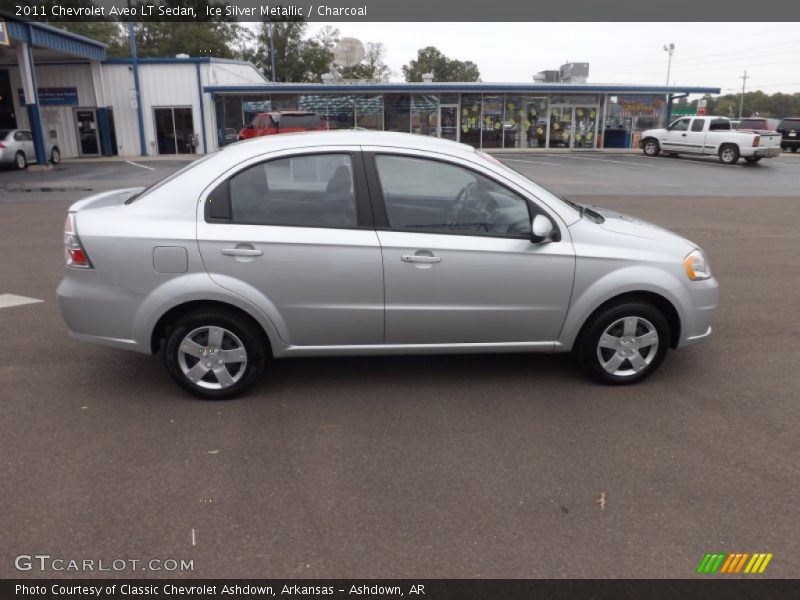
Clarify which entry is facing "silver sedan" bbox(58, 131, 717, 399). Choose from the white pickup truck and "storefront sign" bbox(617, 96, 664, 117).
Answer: the storefront sign

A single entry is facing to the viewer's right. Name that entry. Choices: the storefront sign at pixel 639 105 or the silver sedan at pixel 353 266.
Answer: the silver sedan

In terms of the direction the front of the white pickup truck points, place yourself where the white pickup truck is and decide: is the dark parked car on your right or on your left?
on your right

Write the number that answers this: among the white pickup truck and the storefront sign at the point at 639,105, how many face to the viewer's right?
0

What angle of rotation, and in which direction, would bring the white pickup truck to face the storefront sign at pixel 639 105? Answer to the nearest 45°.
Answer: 0° — it already faces it

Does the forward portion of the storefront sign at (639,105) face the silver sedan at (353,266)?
yes

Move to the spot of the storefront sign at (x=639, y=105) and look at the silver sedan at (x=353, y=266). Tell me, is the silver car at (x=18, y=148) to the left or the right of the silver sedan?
right

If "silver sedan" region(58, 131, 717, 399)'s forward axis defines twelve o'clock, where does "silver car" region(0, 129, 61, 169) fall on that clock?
The silver car is roughly at 8 o'clock from the silver sedan.

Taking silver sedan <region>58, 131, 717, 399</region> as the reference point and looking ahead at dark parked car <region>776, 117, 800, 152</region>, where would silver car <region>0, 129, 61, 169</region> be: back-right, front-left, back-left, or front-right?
front-left

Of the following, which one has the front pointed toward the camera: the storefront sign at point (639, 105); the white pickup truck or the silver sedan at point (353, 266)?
the storefront sign

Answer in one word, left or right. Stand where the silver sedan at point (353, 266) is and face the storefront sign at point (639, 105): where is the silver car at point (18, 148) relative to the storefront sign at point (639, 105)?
left

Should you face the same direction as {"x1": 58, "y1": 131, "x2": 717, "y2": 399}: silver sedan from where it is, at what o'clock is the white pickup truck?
The white pickup truck is roughly at 10 o'clock from the silver sedan.

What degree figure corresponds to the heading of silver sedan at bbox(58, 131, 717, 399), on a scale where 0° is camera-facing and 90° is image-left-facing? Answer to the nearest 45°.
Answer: approximately 270°

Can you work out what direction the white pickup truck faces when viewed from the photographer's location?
facing away from the viewer and to the left of the viewer

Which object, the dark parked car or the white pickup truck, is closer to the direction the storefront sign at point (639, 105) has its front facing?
the white pickup truck

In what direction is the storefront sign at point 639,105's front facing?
toward the camera
